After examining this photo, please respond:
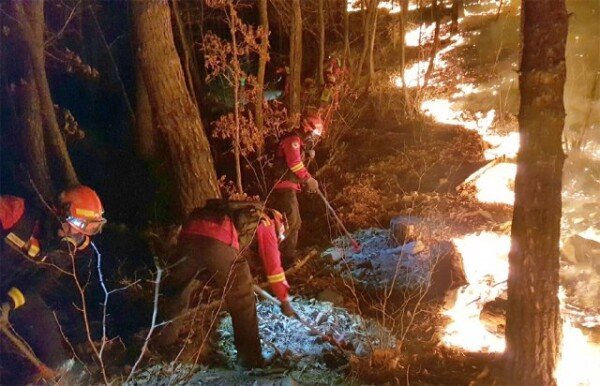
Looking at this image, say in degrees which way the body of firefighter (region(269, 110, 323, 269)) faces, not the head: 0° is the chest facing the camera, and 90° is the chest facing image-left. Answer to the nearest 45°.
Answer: approximately 270°

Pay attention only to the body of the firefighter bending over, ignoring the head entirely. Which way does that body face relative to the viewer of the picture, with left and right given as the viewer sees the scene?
facing away from the viewer and to the right of the viewer

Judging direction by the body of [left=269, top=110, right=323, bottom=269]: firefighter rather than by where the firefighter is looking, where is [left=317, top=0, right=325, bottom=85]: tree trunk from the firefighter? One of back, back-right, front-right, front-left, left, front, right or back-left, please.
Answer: left

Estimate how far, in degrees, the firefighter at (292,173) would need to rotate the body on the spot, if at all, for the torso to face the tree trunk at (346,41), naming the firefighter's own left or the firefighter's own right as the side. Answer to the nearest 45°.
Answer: approximately 90° to the firefighter's own left

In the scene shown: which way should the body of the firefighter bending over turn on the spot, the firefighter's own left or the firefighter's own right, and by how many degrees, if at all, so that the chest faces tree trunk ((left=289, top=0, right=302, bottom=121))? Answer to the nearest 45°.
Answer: approximately 45° to the firefighter's own left

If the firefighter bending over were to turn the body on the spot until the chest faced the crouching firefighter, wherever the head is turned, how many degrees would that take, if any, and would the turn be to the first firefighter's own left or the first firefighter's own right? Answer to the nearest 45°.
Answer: approximately 135° to the first firefighter's own left

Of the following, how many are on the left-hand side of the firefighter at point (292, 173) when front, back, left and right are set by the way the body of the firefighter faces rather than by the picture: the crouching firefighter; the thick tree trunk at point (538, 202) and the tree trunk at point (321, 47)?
1

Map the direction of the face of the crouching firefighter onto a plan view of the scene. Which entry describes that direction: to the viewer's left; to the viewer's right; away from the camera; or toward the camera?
to the viewer's right
